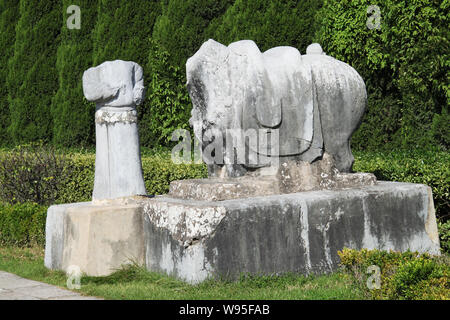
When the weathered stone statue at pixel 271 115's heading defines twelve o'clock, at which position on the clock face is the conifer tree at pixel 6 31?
The conifer tree is roughly at 2 o'clock from the weathered stone statue.

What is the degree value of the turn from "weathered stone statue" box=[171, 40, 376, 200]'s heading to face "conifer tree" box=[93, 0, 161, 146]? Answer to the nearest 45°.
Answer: approximately 90° to its right

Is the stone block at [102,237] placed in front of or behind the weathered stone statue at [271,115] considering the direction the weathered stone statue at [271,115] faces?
in front

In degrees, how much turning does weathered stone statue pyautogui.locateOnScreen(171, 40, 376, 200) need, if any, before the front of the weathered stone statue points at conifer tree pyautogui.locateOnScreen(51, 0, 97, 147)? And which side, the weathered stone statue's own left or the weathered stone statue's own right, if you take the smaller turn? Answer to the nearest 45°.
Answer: approximately 45° to the weathered stone statue's own right

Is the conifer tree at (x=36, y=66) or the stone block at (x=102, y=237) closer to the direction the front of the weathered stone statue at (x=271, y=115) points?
the stone block

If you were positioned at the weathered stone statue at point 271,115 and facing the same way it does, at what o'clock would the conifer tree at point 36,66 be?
The conifer tree is roughly at 2 o'clock from the weathered stone statue.

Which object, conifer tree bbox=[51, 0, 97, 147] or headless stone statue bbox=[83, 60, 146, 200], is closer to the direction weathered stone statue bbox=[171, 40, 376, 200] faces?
the headless stone statue

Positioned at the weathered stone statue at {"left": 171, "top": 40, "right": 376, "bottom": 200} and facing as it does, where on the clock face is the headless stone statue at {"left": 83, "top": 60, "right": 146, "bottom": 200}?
The headless stone statue is roughly at 12 o'clock from the weathered stone statue.

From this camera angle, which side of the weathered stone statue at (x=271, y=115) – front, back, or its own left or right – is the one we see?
left

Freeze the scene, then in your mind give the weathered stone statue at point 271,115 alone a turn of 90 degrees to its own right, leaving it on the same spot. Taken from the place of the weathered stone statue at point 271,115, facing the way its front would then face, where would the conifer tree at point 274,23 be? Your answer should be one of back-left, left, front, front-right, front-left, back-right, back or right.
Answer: front
